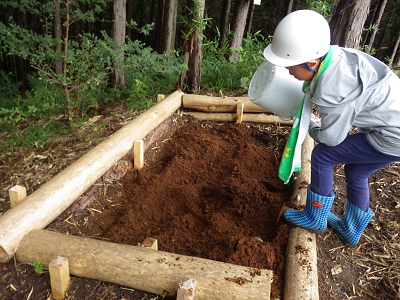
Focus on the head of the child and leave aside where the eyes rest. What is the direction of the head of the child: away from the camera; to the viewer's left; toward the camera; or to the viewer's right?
to the viewer's left

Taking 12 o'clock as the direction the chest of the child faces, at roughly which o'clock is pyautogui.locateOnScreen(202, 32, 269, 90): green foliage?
The green foliage is roughly at 2 o'clock from the child.

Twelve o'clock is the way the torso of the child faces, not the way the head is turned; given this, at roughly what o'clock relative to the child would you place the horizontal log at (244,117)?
The horizontal log is roughly at 2 o'clock from the child.

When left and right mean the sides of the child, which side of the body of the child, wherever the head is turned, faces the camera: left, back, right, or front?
left

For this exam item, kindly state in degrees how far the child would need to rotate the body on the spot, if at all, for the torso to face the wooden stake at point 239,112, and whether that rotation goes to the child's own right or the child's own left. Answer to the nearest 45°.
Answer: approximately 45° to the child's own right

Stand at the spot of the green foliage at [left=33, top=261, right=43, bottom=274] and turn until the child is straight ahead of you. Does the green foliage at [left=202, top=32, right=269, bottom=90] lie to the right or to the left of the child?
left

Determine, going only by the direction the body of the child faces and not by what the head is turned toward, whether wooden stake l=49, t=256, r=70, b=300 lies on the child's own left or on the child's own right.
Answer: on the child's own left

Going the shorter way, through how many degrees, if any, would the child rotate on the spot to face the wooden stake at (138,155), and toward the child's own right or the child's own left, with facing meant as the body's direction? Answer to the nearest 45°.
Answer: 0° — they already face it

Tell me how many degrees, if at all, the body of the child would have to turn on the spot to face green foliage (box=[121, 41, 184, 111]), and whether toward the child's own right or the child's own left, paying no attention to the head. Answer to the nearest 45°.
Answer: approximately 45° to the child's own right

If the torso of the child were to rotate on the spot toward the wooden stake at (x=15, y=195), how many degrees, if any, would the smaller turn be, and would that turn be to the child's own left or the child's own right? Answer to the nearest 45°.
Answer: approximately 45° to the child's own left
